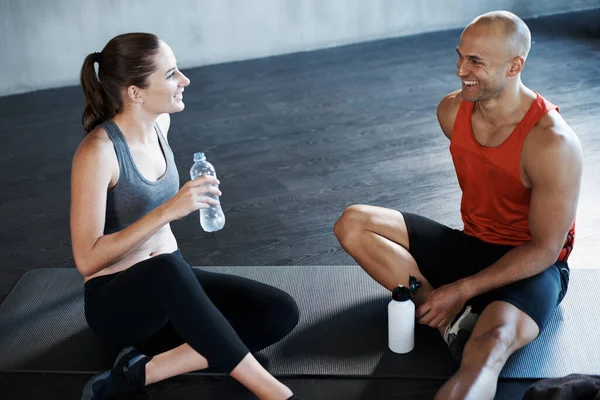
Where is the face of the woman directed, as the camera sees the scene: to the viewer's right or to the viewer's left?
to the viewer's right

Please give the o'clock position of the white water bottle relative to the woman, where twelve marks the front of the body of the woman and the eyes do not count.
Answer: The white water bottle is roughly at 11 o'clock from the woman.

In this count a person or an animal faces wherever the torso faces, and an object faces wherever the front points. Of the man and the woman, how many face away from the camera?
0

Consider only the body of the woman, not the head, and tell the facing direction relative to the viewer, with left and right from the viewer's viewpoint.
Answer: facing the viewer and to the right of the viewer

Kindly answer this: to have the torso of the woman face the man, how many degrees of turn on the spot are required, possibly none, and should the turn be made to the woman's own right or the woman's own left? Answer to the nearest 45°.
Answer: approximately 45° to the woman's own left

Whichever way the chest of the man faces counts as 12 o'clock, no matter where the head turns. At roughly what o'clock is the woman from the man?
The woman is roughly at 1 o'clock from the man.

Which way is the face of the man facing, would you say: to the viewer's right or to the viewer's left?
to the viewer's left
